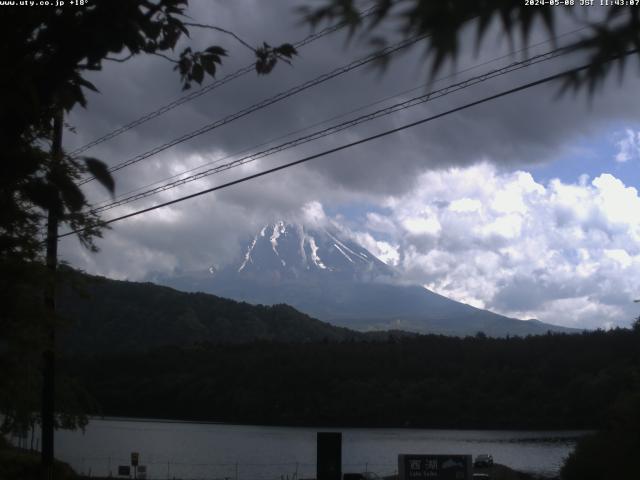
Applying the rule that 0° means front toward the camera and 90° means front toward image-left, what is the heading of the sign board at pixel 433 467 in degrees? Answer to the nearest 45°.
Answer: approximately 0°

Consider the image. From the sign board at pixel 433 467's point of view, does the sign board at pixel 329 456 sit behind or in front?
in front
